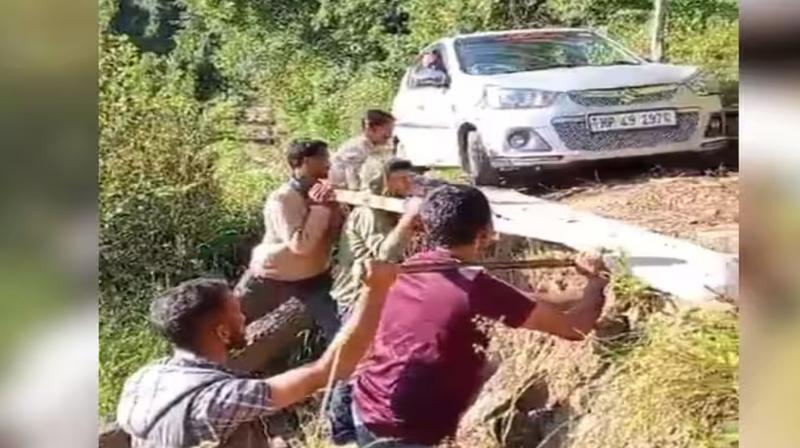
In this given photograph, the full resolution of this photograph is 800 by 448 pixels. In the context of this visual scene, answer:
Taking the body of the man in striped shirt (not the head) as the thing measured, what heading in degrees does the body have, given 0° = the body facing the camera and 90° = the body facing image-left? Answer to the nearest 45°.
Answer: approximately 225°

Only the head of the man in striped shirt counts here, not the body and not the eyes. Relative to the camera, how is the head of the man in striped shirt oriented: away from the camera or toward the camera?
away from the camera

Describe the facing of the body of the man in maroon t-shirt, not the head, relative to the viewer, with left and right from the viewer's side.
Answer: facing away from the viewer and to the right of the viewer
